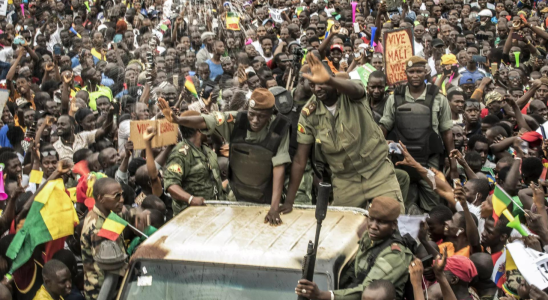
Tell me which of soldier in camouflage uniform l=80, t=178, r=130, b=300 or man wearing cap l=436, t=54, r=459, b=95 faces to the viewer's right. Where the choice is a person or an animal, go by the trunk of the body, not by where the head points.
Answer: the soldier in camouflage uniform

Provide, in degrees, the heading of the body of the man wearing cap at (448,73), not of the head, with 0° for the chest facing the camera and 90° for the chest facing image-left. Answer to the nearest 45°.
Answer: approximately 0°

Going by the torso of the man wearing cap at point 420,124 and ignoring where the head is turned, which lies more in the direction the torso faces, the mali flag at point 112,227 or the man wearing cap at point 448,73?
the mali flag

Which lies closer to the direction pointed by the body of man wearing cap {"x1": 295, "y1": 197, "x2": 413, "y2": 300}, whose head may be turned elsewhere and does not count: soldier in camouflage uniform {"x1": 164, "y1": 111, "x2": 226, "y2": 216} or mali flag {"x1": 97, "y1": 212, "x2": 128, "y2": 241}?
the mali flag

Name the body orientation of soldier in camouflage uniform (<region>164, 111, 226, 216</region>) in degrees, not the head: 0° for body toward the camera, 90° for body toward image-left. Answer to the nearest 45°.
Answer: approximately 315°

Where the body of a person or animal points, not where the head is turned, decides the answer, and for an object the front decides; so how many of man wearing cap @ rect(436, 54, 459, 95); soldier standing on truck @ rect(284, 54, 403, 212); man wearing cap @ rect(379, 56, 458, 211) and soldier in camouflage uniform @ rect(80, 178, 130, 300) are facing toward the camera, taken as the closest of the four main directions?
3

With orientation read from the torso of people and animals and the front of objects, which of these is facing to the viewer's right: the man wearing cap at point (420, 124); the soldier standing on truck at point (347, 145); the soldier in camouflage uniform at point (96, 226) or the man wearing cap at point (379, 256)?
the soldier in camouflage uniform

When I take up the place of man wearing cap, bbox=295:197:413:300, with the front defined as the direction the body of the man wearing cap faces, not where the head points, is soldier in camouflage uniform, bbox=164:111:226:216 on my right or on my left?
on my right

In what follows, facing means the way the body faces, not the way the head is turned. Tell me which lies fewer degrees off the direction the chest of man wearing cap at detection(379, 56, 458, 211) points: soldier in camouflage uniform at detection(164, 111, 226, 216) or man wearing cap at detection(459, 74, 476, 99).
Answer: the soldier in camouflage uniform

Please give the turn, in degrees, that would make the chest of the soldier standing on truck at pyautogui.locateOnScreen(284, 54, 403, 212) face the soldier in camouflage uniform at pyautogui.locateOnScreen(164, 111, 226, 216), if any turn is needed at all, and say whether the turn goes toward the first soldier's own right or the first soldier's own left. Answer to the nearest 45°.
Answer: approximately 90° to the first soldier's own right

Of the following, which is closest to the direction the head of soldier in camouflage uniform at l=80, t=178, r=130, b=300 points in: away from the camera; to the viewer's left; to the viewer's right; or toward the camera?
to the viewer's right

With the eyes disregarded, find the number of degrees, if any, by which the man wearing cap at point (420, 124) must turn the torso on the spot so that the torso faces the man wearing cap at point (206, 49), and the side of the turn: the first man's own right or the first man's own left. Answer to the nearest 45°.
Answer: approximately 135° to the first man's own right
